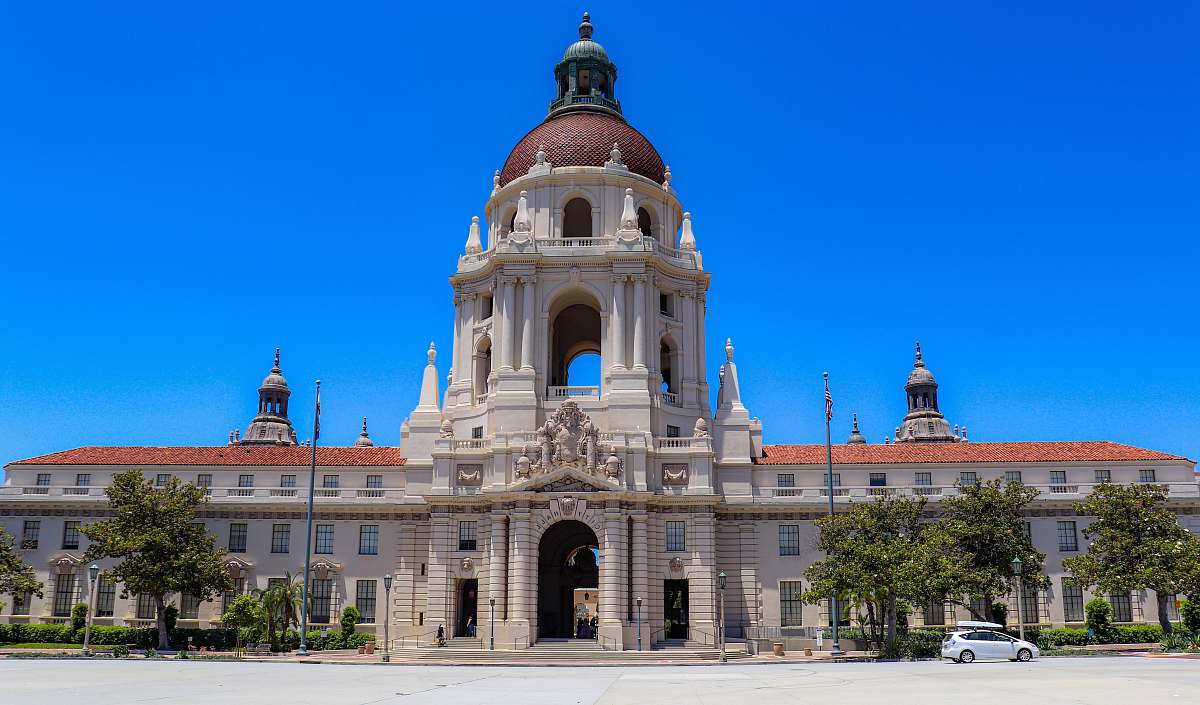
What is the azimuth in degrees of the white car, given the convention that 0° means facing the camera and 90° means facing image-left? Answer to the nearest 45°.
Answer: approximately 270°
